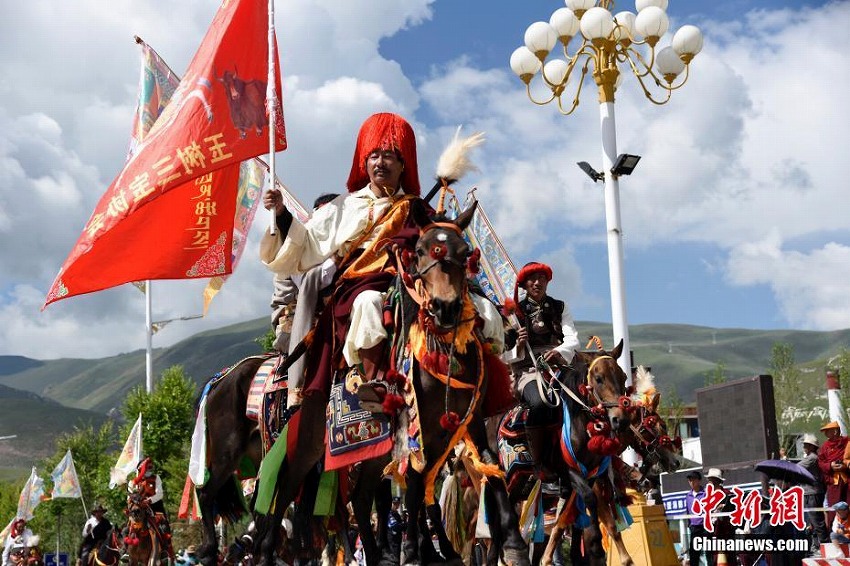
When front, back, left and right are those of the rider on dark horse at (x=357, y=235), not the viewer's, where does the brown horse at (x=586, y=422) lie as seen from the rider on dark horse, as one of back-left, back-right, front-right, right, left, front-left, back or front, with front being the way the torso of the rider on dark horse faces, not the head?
left

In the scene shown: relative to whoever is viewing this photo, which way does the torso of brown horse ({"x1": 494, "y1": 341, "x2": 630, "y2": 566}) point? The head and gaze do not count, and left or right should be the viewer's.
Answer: facing the viewer and to the right of the viewer

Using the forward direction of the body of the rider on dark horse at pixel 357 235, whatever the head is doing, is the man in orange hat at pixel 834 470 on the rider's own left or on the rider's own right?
on the rider's own left

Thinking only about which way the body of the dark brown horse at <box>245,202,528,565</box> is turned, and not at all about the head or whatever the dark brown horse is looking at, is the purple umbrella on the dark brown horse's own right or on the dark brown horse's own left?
on the dark brown horse's own left

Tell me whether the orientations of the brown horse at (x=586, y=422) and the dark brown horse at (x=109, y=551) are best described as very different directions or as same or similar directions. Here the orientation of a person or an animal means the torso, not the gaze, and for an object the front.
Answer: same or similar directions

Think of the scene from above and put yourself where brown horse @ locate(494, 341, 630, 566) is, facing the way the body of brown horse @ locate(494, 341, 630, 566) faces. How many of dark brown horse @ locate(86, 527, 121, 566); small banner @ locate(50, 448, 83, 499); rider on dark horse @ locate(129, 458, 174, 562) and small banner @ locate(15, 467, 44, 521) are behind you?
4

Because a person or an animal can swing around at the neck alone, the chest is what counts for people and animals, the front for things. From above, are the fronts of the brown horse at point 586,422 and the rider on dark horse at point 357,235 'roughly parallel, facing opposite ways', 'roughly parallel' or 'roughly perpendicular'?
roughly parallel

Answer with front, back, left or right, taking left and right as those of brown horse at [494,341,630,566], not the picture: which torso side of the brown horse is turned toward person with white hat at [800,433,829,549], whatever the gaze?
left
